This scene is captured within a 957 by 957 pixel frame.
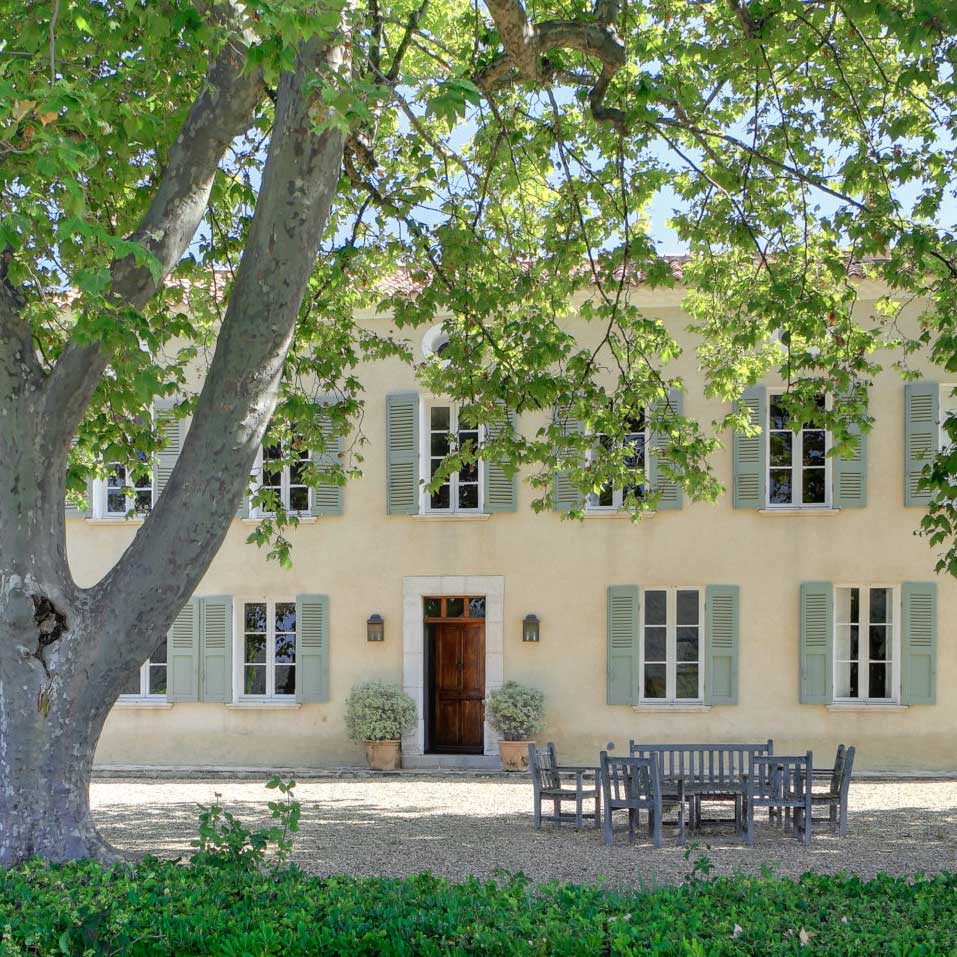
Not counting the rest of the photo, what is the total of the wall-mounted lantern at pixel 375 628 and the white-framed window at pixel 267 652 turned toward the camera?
2

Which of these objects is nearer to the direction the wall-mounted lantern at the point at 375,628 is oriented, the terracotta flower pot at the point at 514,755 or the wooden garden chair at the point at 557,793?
the wooden garden chair

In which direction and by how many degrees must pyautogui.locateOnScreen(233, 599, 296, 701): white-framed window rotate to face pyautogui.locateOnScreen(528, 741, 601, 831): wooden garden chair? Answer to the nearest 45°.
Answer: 0° — it already faces it
